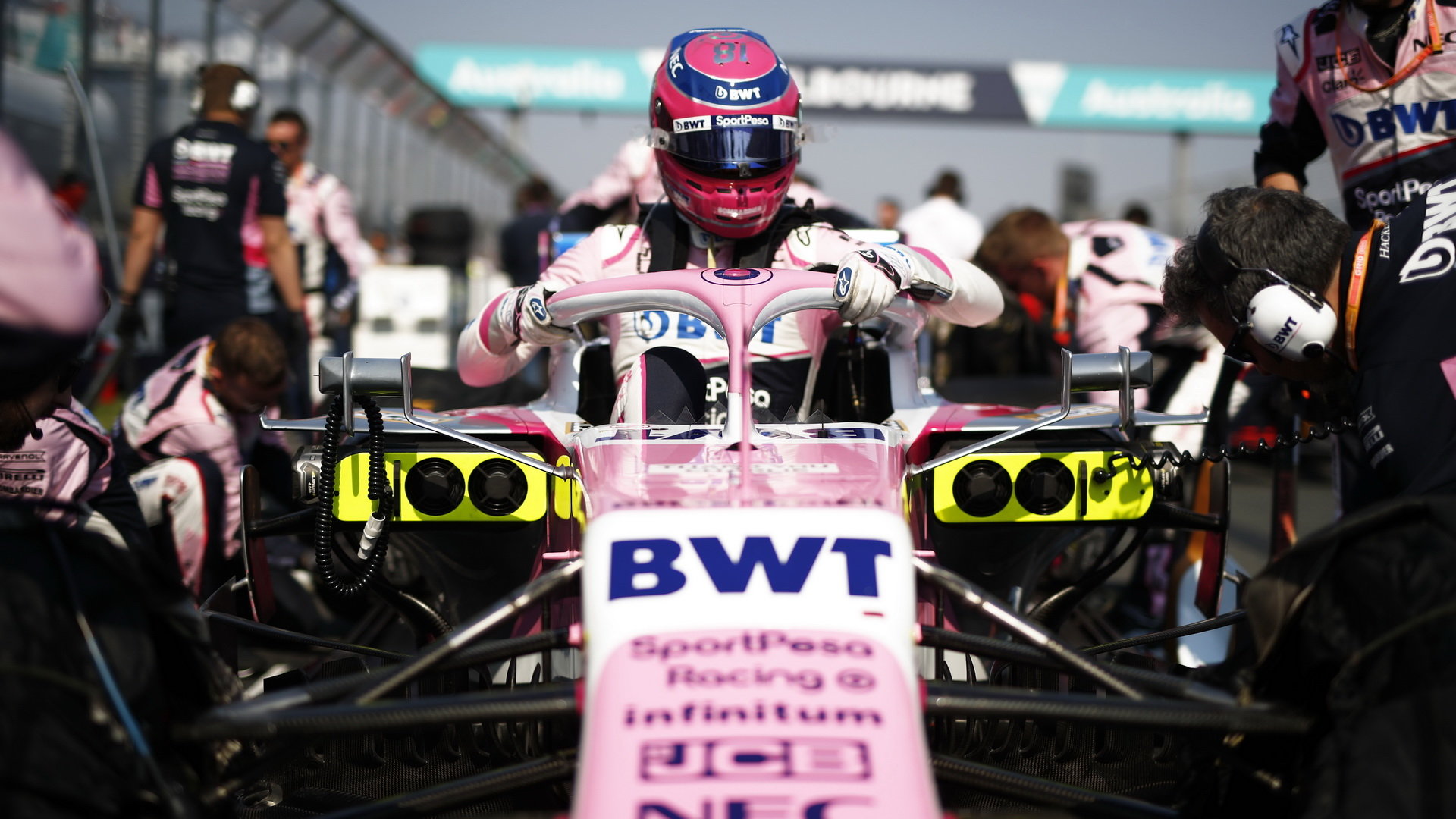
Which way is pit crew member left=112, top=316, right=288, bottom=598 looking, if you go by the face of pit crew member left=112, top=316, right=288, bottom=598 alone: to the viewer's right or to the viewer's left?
to the viewer's right

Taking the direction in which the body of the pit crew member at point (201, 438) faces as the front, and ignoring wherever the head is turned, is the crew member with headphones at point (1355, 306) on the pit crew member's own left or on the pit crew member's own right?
on the pit crew member's own right

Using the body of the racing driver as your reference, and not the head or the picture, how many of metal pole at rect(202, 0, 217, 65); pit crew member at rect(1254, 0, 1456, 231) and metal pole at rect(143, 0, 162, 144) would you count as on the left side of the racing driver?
1

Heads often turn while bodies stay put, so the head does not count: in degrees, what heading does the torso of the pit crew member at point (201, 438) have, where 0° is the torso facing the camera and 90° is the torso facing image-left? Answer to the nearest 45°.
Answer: approximately 270°

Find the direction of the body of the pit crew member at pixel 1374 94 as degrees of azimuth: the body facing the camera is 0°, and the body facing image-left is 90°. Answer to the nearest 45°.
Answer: approximately 0°

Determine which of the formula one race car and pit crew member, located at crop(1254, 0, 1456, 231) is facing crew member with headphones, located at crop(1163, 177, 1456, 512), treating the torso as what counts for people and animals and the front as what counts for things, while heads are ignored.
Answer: the pit crew member

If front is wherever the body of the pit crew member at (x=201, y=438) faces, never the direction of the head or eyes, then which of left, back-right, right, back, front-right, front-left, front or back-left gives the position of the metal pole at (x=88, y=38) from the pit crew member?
left

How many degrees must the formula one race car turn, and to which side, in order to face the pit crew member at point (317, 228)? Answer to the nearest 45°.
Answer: approximately 135° to its right
